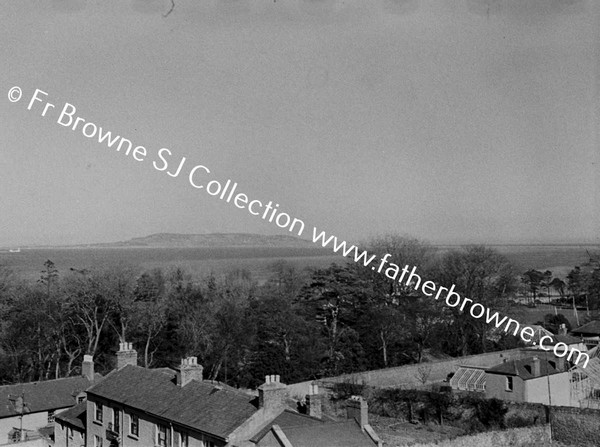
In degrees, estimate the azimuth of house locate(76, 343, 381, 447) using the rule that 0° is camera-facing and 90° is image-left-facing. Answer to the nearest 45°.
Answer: approximately 45°

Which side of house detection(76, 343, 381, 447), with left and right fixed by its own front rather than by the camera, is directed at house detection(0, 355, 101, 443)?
right

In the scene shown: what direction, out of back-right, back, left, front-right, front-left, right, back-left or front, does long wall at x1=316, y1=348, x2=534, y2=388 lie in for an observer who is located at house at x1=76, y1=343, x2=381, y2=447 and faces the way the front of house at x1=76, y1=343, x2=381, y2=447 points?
back

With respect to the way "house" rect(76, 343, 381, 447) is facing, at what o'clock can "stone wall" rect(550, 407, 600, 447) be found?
The stone wall is roughly at 7 o'clock from the house.

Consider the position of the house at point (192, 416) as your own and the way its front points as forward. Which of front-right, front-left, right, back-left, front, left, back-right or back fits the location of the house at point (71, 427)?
right

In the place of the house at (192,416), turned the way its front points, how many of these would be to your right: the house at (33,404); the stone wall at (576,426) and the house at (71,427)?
2

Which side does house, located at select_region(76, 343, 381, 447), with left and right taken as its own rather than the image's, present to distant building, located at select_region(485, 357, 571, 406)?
back

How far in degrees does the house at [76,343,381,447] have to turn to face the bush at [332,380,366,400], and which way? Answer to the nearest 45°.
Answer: approximately 180°
